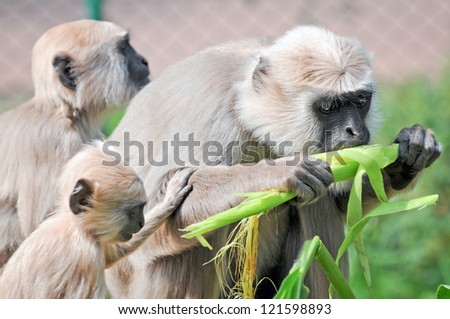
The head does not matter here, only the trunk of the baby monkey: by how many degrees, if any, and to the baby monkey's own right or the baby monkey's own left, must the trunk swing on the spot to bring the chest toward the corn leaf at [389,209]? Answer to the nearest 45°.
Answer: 0° — it already faces it

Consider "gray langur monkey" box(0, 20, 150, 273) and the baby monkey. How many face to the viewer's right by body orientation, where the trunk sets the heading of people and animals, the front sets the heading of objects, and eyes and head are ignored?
2

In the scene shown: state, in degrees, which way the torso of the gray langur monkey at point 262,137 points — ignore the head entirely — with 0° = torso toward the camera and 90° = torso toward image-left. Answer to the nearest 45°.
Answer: approximately 315°

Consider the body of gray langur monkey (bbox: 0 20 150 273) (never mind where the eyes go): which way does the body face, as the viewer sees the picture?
to the viewer's right

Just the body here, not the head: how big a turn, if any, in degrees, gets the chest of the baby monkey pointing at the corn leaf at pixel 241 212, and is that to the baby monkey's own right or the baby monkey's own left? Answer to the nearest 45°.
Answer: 0° — it already faces it

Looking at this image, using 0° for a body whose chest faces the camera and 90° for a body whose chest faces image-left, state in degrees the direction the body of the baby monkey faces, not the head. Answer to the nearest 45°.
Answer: approximately 270°
